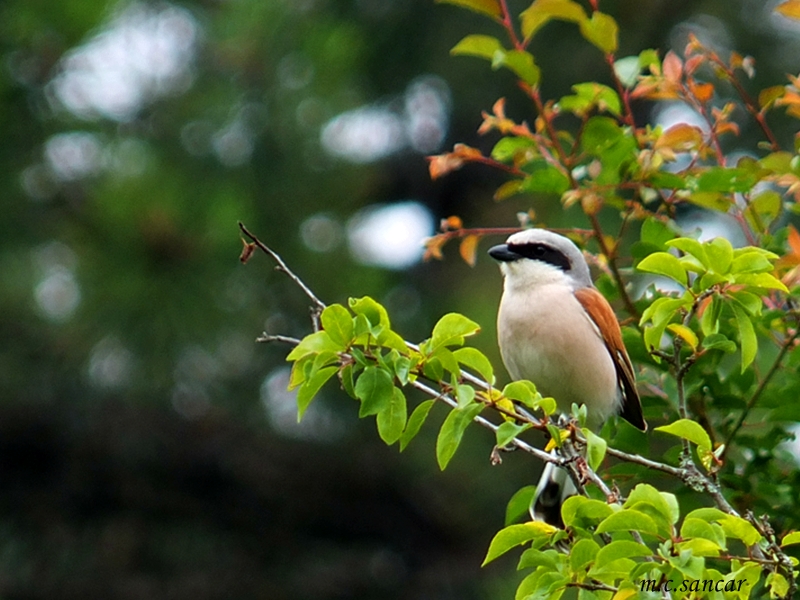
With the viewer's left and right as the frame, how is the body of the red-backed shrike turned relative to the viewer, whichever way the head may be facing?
facing the viewer and to the left of the viewer
